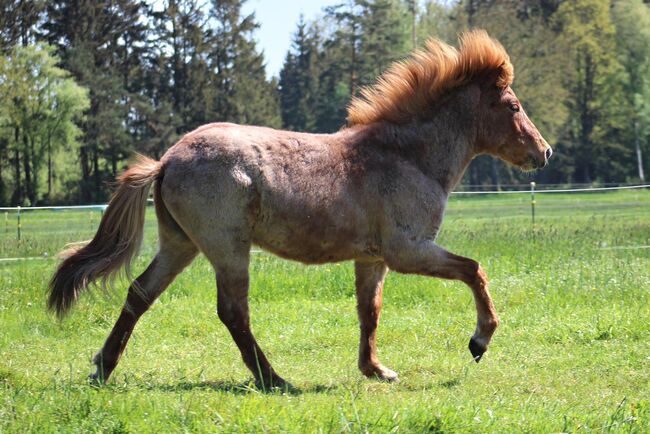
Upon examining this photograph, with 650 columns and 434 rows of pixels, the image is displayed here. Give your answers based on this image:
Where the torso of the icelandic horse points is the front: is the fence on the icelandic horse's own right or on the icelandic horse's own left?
on the icelandic horse's own left

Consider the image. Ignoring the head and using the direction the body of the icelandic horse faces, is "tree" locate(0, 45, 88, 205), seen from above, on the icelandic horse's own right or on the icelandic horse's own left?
on the icelandic horse's own left

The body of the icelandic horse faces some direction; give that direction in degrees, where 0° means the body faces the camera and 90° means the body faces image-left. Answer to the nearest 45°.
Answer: approximately 270°
